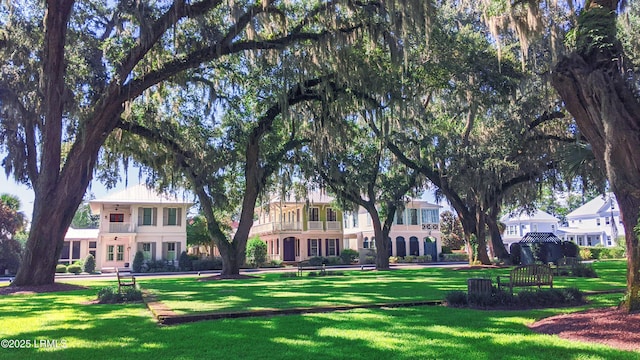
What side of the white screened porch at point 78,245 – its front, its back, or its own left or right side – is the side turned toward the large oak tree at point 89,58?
front

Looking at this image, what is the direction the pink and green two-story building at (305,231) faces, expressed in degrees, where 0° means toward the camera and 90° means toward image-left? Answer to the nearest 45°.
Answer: approximately 0°

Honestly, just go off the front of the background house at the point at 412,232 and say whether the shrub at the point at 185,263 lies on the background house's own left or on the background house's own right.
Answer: on the background house's own right

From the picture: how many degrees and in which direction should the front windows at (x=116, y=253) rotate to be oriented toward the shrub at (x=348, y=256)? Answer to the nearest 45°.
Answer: approximately 90° to its left
